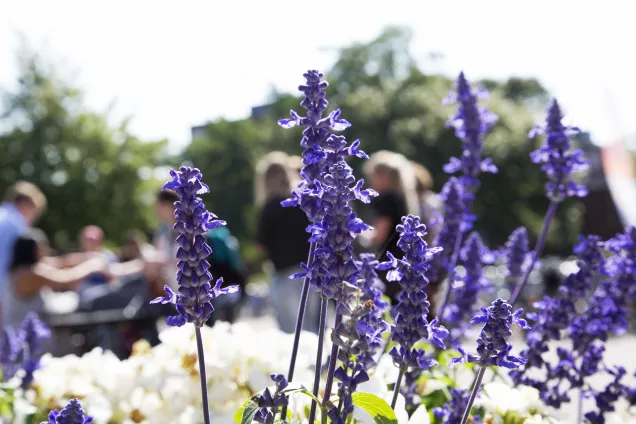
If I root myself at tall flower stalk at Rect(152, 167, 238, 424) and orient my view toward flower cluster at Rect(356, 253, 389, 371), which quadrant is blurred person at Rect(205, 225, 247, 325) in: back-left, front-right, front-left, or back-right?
front-left

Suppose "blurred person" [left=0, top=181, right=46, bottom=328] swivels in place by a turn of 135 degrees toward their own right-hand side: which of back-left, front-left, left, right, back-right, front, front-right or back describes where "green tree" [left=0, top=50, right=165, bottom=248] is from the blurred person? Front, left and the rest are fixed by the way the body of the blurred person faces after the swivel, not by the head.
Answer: back-right

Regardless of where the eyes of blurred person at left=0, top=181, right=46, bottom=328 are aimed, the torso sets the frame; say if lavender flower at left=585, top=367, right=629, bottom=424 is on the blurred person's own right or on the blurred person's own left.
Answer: on the blurred person's own right

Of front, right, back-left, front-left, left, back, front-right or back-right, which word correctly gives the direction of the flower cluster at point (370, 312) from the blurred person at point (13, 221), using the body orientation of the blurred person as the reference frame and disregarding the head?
right

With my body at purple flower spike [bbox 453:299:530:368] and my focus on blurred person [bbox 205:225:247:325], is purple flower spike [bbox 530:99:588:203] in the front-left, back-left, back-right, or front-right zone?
front-right

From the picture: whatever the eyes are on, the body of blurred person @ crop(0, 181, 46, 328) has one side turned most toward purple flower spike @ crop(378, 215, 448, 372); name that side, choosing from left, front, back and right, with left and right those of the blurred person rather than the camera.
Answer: right

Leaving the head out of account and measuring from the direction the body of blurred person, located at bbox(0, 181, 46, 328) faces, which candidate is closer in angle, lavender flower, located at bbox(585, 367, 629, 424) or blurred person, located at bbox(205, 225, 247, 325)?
the blurred person

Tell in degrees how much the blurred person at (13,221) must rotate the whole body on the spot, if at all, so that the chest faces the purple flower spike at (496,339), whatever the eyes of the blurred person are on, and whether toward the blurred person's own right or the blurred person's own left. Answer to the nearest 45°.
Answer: approximately 90° to the blurred person's own right

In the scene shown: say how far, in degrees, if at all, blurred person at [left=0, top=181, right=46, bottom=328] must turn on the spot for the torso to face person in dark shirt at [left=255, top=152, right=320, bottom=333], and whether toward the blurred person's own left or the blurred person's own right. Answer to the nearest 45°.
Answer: approximately 45° to the blurred person's own right

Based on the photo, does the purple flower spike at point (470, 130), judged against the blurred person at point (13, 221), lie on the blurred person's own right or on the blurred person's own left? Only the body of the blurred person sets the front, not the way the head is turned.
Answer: on the blurred person's own right

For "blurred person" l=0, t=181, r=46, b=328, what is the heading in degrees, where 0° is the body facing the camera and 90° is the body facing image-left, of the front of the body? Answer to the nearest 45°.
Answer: approximately 270°

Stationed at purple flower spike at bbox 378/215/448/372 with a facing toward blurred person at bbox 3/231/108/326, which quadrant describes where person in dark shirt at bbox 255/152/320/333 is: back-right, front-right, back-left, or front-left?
front-right

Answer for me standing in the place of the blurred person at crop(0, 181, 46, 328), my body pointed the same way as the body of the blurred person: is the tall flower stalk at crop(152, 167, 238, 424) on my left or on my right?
on my right
